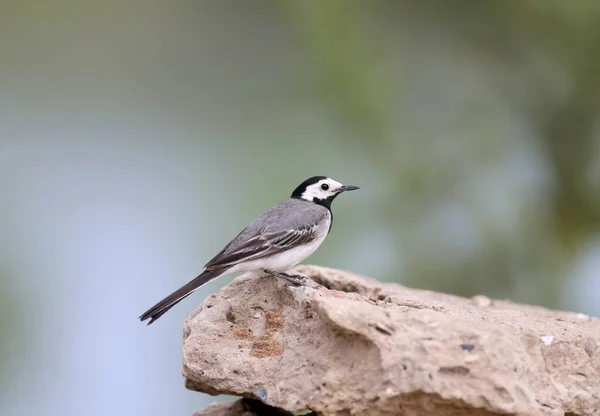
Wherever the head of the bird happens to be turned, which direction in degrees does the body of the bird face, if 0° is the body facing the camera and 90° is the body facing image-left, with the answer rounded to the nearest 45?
approximately 270°
